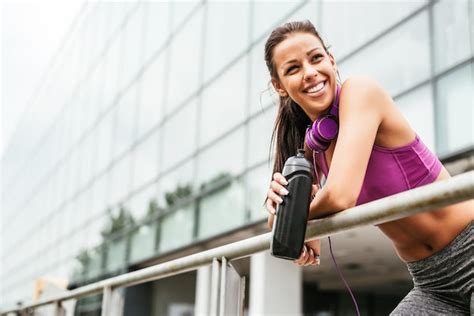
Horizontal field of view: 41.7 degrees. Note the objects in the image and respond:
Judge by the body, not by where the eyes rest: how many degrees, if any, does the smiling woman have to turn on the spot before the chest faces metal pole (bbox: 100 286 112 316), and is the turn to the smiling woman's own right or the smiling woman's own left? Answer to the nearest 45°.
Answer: approximately 90° to the smiling woman's own right

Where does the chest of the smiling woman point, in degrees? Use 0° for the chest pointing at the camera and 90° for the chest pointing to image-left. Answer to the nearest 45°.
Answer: approximately 45°

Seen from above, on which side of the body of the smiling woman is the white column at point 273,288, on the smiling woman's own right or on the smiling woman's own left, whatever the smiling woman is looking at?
on the smiling woman's own right

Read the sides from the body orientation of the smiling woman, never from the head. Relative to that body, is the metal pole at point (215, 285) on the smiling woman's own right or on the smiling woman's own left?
on the smiling woman's own right

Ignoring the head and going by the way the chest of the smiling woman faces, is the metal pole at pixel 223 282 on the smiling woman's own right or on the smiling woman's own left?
on the smiling woman's own right
